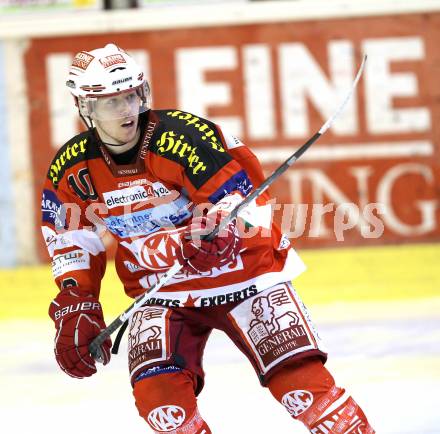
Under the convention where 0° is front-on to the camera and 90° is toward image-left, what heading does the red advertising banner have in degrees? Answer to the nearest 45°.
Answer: approximately 0°

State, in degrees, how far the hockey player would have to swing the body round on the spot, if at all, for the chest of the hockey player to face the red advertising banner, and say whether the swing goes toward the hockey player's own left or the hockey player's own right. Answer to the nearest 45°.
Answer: approximately 180°

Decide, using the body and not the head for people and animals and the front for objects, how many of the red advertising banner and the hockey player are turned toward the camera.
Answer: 2

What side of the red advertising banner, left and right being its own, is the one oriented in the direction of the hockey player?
front

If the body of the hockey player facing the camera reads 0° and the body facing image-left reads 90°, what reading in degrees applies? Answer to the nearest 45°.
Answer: approximately 0°
